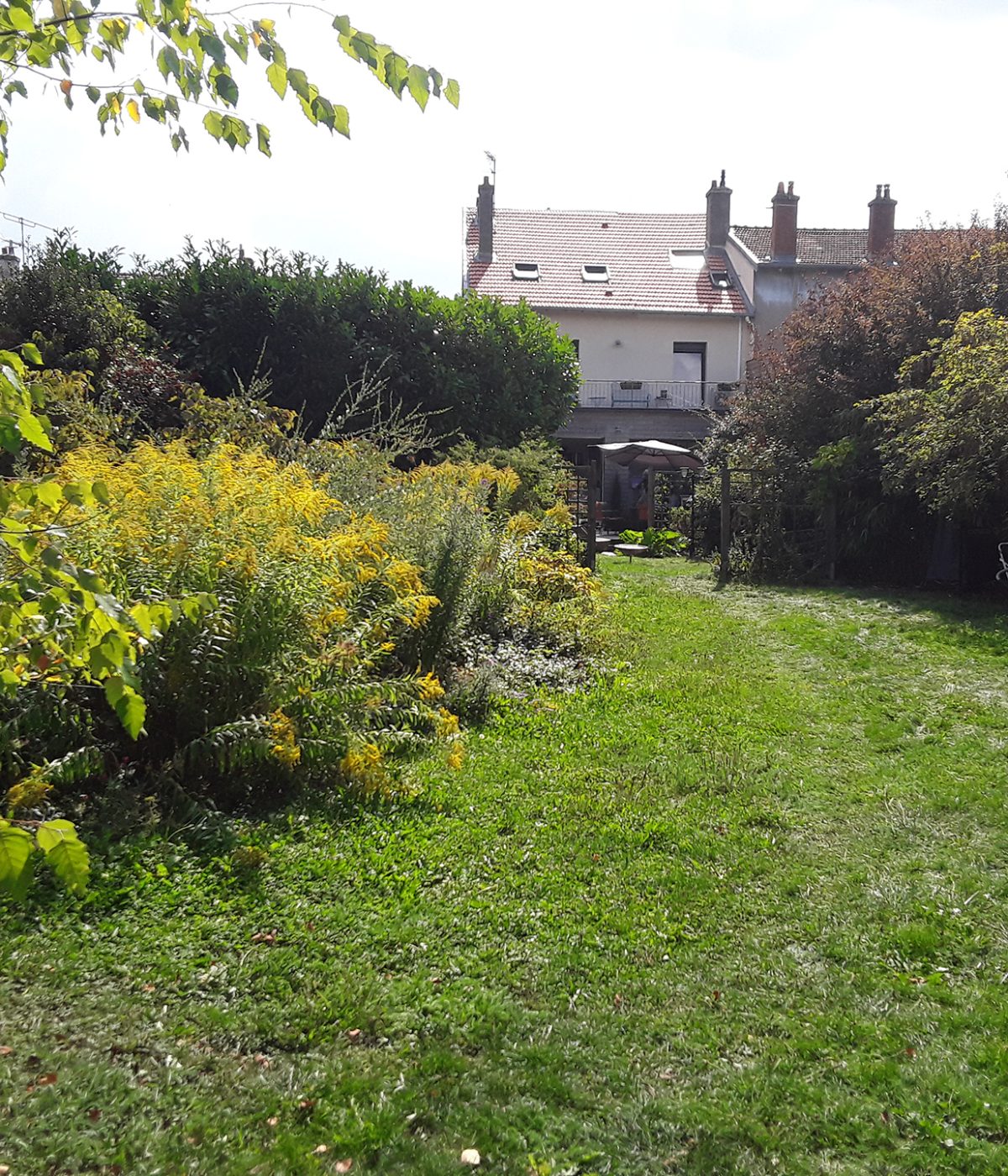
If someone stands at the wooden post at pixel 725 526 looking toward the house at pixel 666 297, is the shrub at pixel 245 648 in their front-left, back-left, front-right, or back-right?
back-left

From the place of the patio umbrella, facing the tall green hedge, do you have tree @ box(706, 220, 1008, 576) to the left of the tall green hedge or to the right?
left

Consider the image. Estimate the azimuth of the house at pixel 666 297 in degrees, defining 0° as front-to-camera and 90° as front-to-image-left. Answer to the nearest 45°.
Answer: approximately 0°

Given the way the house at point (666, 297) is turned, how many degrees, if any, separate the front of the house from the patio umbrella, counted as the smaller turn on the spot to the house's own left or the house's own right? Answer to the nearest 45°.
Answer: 0° — it already faces it

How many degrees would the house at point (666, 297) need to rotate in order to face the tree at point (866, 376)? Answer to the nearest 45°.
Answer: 0° — it already faces it

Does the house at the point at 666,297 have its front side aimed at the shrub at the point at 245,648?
yes

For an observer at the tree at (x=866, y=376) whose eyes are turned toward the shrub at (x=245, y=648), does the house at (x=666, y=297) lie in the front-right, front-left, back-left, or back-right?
back-right

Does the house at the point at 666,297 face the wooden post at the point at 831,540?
yes

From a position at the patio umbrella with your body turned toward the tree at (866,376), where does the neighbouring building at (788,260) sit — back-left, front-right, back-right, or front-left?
back-left

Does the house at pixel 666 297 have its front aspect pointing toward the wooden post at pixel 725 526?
yes
